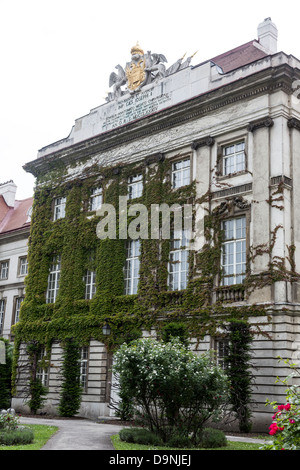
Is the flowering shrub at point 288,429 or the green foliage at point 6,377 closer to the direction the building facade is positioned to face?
the flowering shrub

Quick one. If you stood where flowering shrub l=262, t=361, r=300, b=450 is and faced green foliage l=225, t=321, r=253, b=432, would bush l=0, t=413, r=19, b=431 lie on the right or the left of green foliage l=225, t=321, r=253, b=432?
left

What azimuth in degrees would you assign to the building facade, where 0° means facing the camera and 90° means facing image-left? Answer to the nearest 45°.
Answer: approximately 45°

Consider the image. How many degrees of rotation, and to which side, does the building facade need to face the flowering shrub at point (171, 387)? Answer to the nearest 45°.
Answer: approximately 45° to its left

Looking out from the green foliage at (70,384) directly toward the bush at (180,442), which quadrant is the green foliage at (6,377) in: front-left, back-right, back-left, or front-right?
back-right

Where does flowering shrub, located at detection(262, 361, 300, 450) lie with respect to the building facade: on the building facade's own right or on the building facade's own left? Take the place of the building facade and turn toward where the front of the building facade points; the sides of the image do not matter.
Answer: on the building facade's own left

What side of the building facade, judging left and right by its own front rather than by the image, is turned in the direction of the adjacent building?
right

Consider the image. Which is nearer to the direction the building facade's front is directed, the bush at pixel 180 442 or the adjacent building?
the bush

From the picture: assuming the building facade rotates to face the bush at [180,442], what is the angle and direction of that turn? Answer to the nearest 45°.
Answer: approximately 45° to its left
